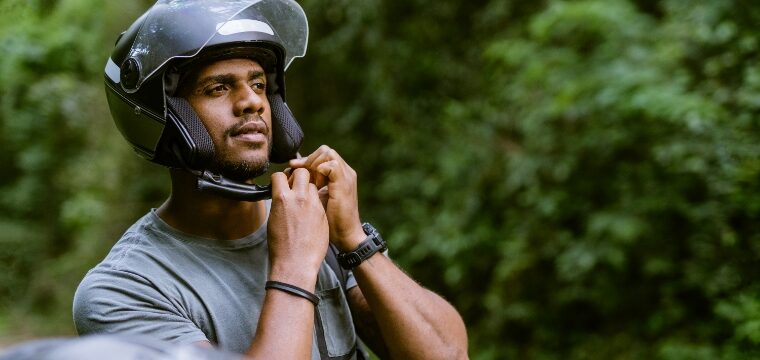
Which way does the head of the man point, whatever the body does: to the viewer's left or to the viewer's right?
to the viewer's right

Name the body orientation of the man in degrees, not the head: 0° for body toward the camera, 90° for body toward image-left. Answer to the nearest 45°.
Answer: approximately 315°
